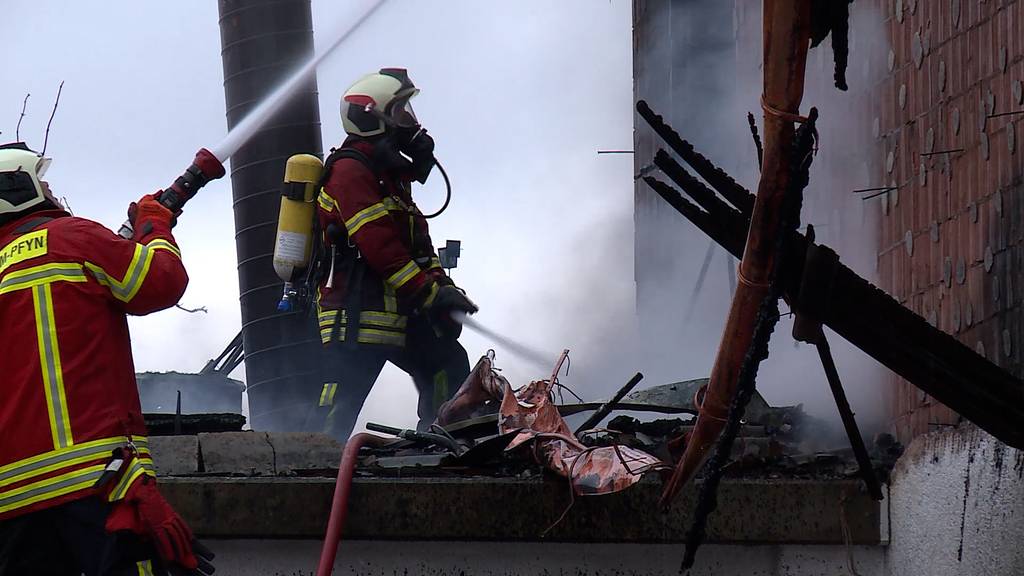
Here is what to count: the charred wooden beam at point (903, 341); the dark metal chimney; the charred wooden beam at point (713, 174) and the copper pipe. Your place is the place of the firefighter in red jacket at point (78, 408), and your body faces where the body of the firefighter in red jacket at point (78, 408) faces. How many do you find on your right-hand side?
3

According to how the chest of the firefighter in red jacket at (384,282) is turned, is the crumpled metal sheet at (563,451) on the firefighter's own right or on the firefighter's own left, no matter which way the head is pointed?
on the firefighter's own right

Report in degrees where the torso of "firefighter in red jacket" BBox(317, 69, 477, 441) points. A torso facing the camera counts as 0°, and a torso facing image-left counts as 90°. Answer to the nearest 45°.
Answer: approximately 270°

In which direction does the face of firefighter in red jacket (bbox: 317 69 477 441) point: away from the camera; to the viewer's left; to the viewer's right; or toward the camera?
to the viewer's right

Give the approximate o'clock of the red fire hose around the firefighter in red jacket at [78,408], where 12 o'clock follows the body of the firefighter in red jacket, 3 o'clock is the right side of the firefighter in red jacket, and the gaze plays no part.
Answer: The red fire hose is roughly at 2 o'clock from the firefighter in red jacket.

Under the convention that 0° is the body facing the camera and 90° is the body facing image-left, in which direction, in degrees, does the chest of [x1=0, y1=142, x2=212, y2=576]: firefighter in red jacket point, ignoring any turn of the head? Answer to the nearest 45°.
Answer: approximately 225°

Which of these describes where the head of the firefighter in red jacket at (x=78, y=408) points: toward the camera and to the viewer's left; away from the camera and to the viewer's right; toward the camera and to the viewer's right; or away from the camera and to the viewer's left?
away from the camera and to the viewer's right

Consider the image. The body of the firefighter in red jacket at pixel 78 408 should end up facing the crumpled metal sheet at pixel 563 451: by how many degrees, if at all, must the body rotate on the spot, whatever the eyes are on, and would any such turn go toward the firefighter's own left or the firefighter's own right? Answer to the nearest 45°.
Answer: approximately 45° to the firefighter's own right
